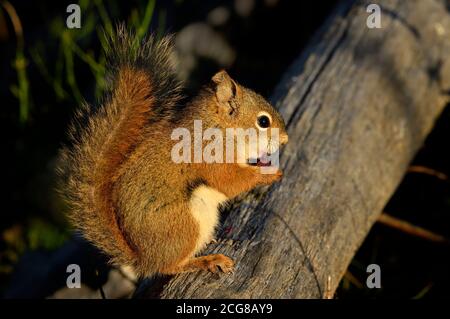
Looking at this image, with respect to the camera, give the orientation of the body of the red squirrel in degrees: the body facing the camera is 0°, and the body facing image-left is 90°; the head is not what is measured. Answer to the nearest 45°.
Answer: approximately 270°

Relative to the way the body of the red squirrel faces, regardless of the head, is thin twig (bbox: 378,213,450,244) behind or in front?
in front
